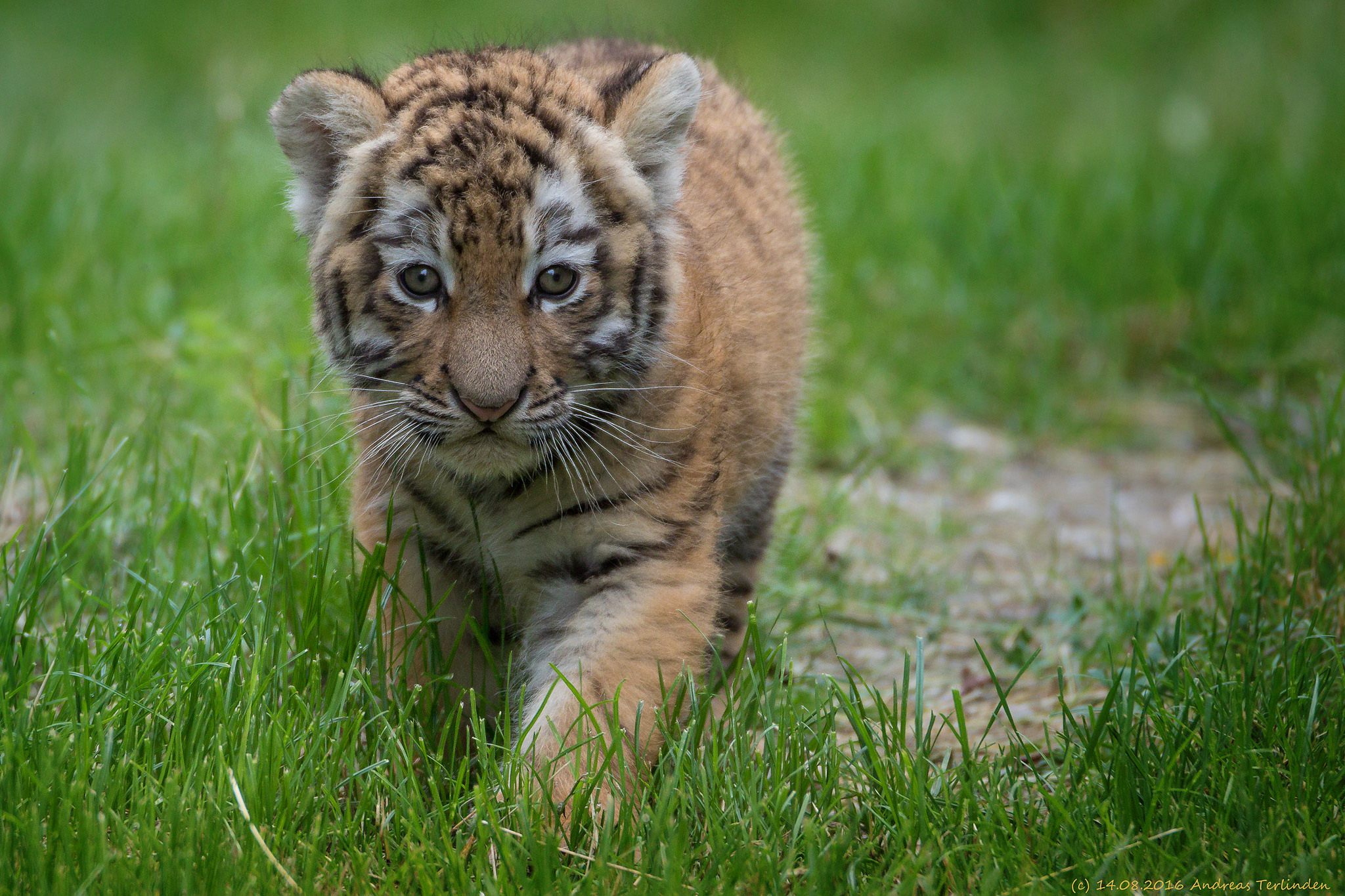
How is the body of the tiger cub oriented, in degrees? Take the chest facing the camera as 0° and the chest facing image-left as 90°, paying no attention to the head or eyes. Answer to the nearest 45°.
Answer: approximately 0°
